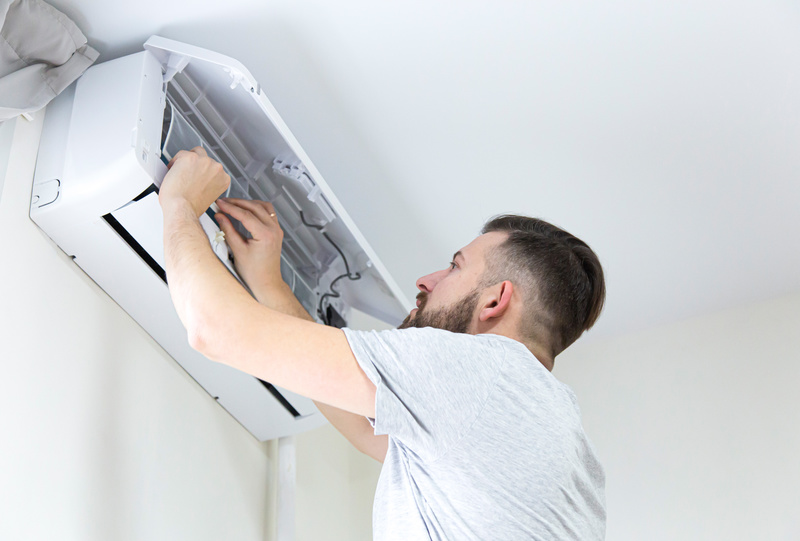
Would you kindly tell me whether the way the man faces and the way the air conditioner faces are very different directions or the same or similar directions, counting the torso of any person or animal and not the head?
very different directions

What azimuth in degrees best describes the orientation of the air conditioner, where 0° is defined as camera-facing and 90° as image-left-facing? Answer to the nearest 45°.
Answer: approximately 315°

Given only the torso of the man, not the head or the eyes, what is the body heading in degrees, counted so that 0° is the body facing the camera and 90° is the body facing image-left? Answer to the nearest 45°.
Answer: approximately 135°

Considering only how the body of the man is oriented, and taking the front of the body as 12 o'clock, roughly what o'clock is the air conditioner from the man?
The air conditioner is roughly at 1 o'clock from the man.

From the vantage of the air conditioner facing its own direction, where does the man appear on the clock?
The man is roughly at 1 o'clock from the air conditioner.
